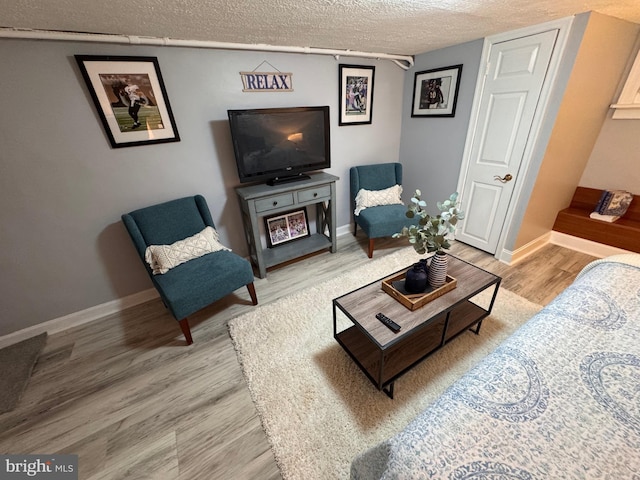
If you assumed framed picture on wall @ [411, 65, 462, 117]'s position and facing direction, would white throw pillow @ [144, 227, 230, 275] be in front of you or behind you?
in front

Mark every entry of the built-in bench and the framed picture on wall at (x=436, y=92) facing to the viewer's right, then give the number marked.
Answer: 0

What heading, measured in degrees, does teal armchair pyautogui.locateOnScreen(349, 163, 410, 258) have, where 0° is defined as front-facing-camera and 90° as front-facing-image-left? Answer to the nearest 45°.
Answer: approximately 315°

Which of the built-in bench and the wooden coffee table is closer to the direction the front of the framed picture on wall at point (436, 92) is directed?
the wooden coffee table

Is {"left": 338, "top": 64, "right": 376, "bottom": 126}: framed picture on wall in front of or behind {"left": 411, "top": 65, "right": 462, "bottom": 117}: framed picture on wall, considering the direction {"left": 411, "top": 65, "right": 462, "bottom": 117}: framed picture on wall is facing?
in front

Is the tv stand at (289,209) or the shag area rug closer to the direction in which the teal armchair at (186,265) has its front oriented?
the shag area rug

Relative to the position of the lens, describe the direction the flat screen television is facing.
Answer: facing the viewer and to the right of the viewer

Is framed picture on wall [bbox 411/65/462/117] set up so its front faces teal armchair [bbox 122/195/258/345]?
yes

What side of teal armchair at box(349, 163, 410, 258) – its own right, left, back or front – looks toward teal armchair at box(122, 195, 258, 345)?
right

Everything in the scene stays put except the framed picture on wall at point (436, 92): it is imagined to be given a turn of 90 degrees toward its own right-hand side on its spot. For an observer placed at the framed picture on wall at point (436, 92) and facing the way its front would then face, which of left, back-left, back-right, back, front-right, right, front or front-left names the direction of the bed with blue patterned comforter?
back-left

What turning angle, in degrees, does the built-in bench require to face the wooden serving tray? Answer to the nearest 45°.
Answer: approximately 45° to its left
